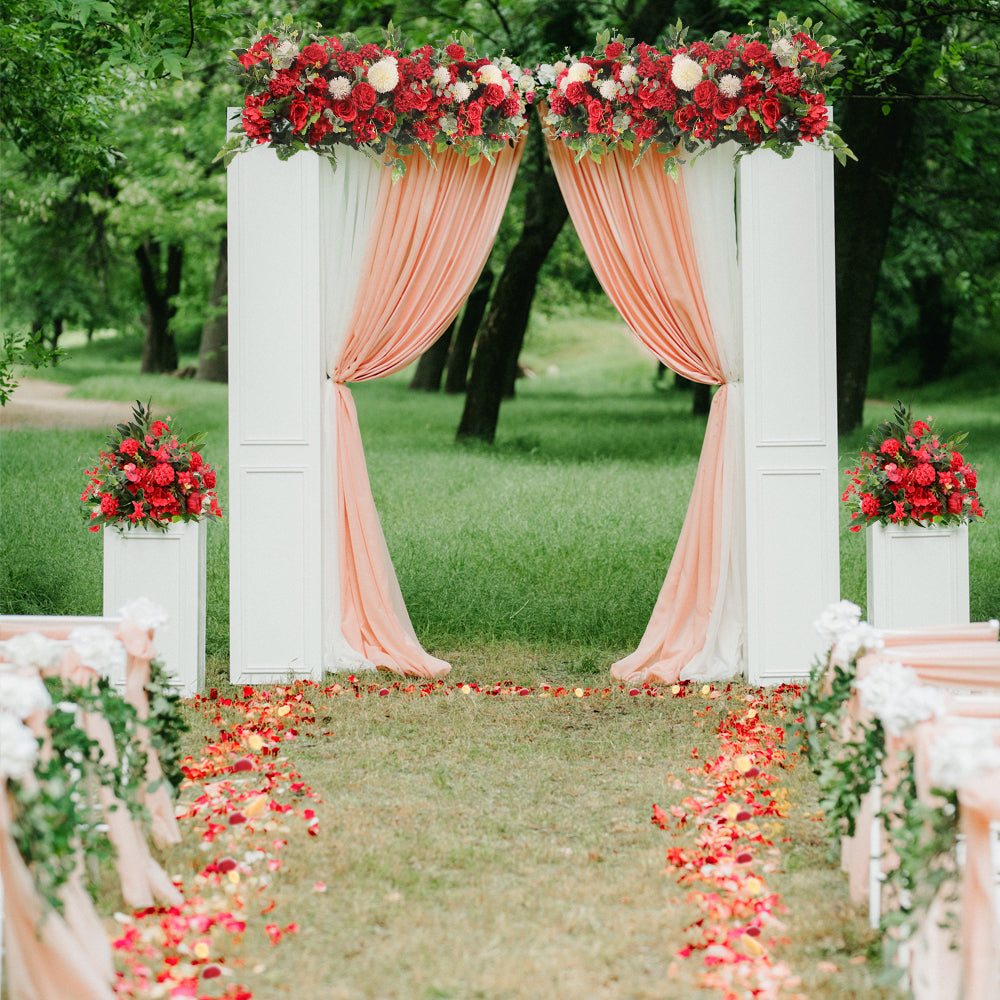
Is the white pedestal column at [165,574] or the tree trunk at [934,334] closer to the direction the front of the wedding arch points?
the white pedestal column

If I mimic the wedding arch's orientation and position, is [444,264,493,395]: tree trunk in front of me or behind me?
behind

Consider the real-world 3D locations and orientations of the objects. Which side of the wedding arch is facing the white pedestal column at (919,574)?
left

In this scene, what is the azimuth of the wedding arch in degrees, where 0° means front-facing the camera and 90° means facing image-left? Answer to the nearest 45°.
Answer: approximately 0°

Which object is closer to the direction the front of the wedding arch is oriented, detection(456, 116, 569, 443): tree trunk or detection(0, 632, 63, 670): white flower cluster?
the white flower cluster

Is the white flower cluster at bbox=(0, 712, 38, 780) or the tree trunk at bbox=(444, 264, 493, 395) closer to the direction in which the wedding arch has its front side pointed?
the white flower cluster

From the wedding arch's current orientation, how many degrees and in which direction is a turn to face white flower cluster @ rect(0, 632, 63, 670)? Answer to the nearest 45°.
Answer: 0° — it already faces it

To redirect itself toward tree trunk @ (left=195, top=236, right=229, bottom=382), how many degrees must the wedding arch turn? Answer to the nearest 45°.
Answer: approximately 180°

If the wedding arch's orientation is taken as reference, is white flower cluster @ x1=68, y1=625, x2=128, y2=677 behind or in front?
in front

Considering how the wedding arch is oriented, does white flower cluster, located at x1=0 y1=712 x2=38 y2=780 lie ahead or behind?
ahead

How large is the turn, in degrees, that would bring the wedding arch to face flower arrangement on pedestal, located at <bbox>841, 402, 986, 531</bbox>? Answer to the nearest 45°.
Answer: approximately 90° to its left

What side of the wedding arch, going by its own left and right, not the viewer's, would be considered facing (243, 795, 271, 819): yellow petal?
front

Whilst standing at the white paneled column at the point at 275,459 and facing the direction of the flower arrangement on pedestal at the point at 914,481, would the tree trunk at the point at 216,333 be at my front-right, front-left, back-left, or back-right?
back-left

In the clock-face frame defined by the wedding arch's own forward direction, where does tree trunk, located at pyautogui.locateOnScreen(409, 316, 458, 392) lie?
The tree trunk is roughly at 6 o'clock from the wedding arch.
